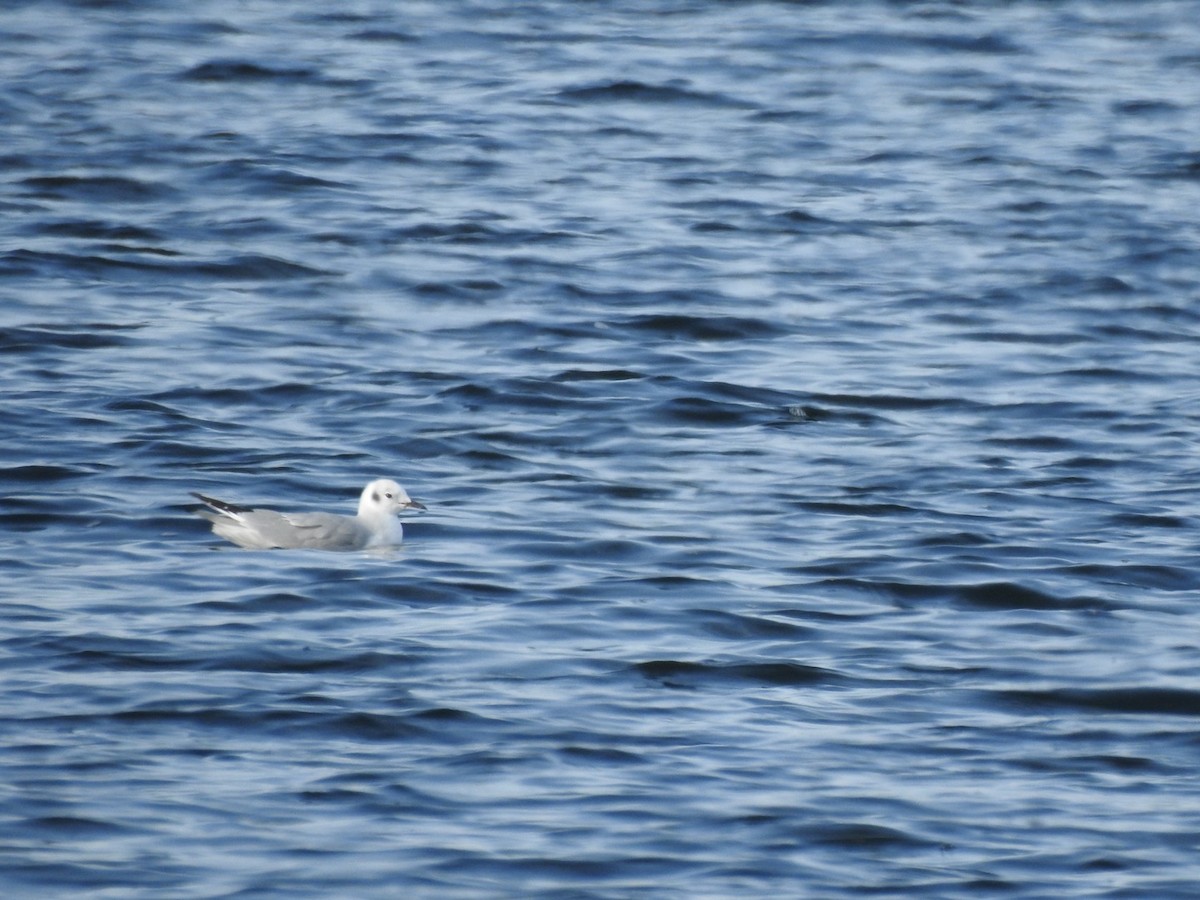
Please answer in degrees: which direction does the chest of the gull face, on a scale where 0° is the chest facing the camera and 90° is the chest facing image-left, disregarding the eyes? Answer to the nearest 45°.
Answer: approximately 270°
